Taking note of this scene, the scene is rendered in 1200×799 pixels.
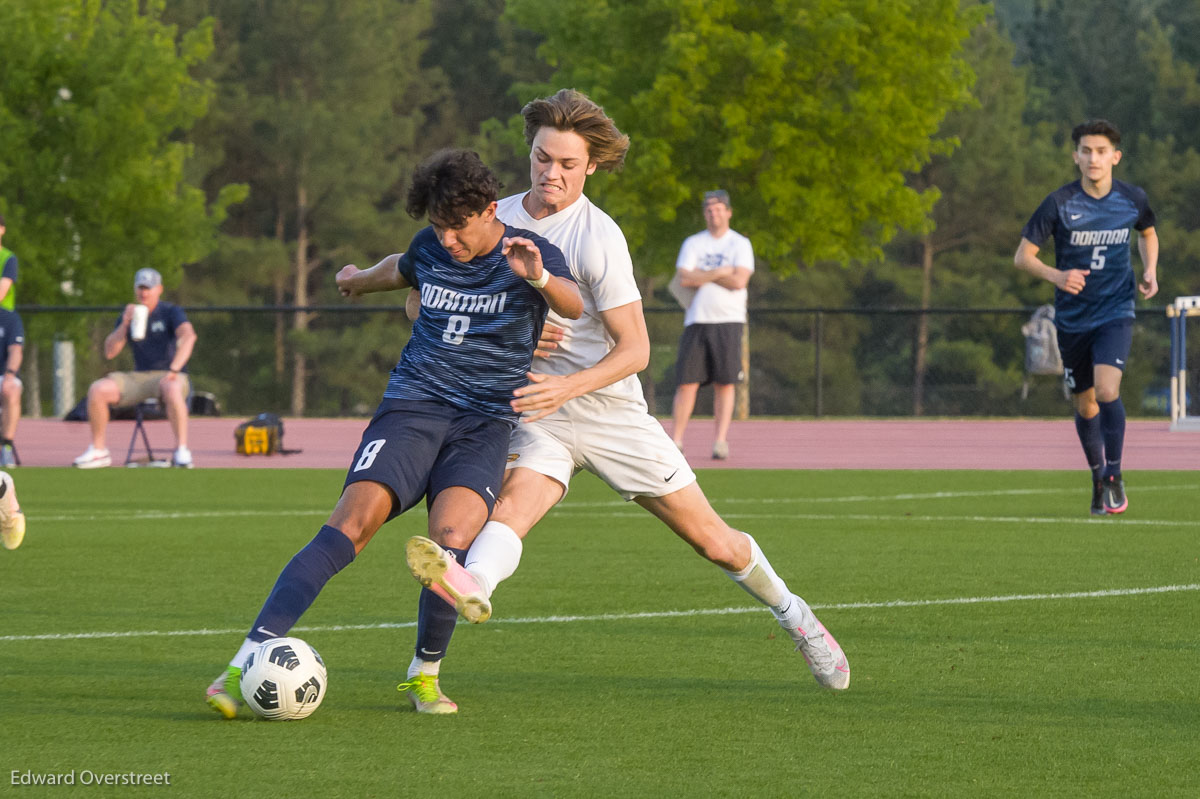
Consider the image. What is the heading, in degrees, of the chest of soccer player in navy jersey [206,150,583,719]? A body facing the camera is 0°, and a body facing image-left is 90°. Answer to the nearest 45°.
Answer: approximately 0°

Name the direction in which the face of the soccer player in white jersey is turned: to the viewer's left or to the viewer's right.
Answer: to the viewer's left

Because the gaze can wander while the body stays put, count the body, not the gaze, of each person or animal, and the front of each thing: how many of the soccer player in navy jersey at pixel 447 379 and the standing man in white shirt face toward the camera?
2

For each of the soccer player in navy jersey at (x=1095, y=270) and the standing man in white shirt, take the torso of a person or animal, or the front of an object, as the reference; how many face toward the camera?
2

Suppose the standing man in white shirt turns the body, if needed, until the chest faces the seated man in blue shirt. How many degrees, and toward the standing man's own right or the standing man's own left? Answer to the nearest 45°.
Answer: approximately 90° to the standing man's own right

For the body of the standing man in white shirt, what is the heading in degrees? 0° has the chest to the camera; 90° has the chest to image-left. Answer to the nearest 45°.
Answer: approximately 0°

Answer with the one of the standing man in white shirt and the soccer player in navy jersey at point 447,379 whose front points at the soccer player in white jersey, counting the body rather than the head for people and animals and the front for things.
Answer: the standing man in white shirt

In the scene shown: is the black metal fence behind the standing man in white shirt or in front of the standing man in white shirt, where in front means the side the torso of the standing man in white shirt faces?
behind
